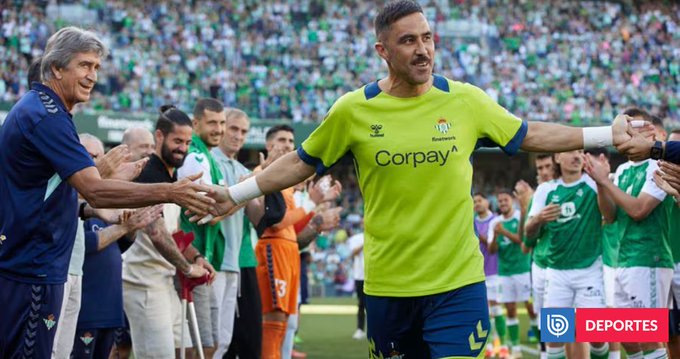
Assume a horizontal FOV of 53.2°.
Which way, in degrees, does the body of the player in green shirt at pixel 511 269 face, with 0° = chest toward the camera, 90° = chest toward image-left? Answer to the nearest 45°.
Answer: approximately 45°

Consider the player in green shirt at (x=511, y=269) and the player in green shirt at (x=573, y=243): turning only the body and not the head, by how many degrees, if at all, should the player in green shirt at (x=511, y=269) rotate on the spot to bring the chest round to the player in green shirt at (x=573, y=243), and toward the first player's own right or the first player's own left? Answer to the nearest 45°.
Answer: approximately 45° to the first player's own left

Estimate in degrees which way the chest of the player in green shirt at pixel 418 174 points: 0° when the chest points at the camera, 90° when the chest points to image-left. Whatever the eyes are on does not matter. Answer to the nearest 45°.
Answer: approximately 0°

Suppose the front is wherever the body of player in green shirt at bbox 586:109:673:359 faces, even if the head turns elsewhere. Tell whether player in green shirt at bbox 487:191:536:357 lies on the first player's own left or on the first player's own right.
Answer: on the first player's own right

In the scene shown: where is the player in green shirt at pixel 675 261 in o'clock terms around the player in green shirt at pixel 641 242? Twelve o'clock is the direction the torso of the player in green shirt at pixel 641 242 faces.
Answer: the player in green shirt at pixel 675 261 is roughly at 8 o'clock from the player in green shirt at pixel 641 242.

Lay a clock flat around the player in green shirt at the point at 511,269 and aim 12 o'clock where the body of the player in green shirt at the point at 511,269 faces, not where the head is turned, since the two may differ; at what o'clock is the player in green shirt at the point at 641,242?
the player in green shirt at the point at 641,242 is roughly at 10 o'clock from the player in green shirt at the point at 511,269.

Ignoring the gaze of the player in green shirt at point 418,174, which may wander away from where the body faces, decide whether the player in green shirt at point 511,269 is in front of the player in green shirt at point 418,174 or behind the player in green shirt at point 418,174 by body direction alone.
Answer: behind

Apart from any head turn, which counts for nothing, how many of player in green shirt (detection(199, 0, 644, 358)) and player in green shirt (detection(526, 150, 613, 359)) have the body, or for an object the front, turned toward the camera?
2
